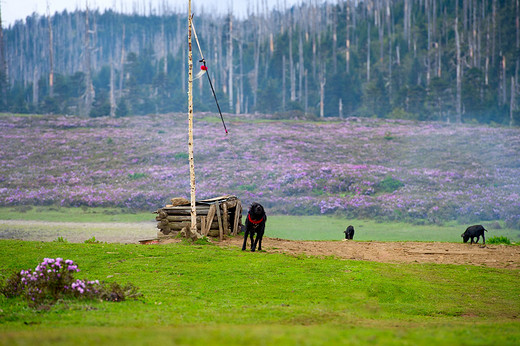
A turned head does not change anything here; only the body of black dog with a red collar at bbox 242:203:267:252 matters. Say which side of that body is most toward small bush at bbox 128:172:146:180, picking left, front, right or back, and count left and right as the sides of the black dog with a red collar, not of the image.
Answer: back

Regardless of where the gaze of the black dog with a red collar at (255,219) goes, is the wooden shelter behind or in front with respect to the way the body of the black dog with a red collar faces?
behind

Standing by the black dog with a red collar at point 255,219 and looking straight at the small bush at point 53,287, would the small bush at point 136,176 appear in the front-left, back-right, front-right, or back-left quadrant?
back-right

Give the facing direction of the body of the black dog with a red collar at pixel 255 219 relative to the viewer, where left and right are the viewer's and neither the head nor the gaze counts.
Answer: facing the viewer

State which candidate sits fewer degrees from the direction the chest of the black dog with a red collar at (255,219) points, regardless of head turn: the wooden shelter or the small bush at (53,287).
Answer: the small bush

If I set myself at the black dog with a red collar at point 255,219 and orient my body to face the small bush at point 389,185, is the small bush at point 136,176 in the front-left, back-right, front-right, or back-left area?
front-left

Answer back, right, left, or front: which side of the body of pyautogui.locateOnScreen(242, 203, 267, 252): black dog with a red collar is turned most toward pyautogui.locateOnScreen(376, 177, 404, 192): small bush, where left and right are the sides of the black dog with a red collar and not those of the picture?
back

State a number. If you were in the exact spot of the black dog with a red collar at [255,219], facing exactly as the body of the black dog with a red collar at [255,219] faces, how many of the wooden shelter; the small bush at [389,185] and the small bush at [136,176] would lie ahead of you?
0
